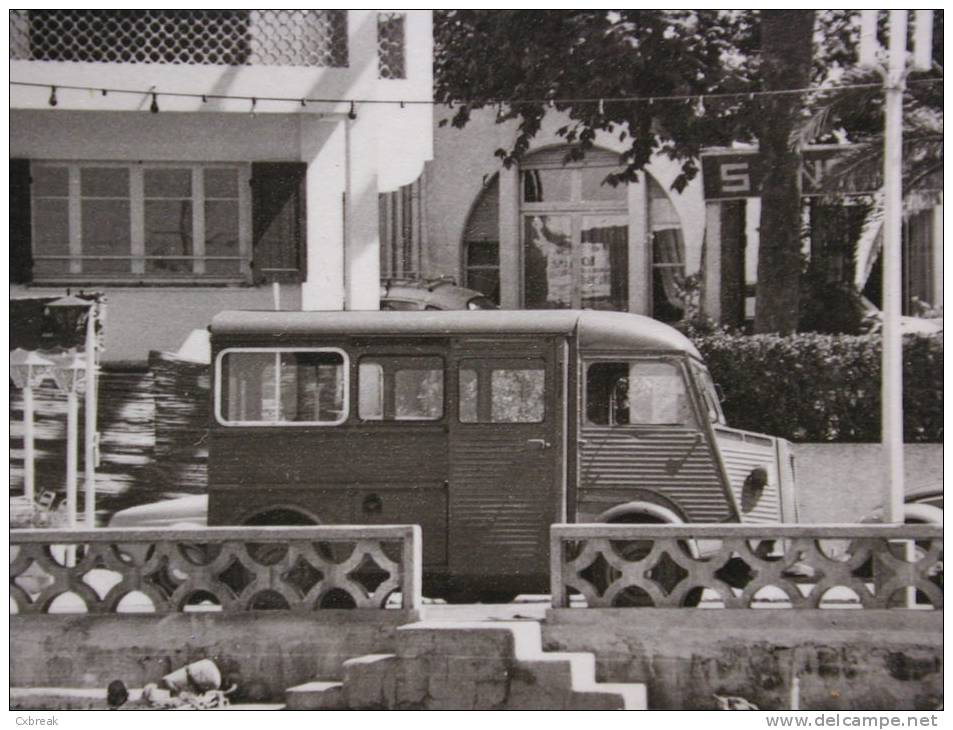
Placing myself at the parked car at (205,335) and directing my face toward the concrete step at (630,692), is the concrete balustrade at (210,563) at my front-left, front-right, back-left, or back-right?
front-right

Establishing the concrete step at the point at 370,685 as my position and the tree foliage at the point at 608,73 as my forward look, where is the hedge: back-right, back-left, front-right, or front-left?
front-right

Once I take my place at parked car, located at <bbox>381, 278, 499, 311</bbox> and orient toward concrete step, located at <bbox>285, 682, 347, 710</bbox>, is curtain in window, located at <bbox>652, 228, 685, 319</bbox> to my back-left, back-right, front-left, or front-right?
back-left

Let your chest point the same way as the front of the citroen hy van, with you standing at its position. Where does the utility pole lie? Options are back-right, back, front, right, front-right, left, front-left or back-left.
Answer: front

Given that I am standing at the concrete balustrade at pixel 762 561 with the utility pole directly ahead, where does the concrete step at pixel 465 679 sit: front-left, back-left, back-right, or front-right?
back-left

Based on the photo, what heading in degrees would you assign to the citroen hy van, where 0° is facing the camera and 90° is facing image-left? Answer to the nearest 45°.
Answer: approximately 270°

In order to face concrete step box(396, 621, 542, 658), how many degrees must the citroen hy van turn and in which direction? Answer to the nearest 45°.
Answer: approximately 90° to its right

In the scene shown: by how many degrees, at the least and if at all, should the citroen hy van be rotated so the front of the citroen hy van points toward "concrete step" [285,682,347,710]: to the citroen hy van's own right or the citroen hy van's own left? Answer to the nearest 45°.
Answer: approximately 135° to the citroen hy van's own right

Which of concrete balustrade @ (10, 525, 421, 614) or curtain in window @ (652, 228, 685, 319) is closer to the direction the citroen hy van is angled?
the curtain in window

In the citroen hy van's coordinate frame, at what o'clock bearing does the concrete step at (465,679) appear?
The concrete step is roughly at 3 o'clock from the citroen hy van.

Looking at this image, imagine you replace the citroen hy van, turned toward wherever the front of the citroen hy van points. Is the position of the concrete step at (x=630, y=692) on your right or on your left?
on your right
